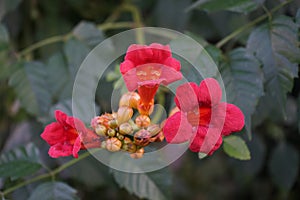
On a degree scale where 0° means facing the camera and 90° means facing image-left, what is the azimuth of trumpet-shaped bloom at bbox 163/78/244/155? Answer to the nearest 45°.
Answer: approximately 0°

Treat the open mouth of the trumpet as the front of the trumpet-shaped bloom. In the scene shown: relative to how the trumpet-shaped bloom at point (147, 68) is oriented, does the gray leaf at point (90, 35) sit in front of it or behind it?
behind

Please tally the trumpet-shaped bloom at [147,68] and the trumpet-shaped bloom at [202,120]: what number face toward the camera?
2

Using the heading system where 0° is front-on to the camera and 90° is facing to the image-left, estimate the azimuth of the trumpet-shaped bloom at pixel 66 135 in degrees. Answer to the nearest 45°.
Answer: approximately 45°

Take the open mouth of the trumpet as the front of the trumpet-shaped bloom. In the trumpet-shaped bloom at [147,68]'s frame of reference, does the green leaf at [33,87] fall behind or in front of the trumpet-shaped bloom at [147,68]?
behind

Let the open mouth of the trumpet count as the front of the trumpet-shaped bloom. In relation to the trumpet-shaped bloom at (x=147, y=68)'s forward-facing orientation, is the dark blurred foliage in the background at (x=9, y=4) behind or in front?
behind

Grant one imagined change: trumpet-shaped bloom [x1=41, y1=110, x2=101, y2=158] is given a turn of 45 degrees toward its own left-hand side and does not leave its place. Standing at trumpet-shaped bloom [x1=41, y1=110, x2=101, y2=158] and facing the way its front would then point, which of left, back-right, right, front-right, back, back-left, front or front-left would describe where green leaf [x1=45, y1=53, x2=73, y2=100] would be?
back
